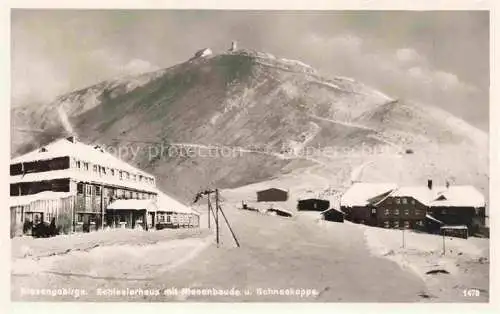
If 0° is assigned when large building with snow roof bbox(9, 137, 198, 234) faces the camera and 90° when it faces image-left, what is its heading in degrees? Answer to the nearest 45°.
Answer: approximately 315°

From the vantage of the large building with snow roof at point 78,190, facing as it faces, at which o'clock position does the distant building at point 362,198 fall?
The distant building is roughly at 11 o'clock from the large building with snow roof.

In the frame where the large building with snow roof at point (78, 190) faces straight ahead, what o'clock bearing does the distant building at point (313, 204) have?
The distant building is roughly at 9 o'clock from the large building with snow roof.

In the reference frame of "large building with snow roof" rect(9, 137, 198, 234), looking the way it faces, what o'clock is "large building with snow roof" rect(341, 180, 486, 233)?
"large building with snow roof" rect(341, 180, 486, 233) is roughly at 11 o'clock from "large building with snow roof" rect(9, 137, 198, 234).
